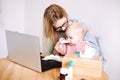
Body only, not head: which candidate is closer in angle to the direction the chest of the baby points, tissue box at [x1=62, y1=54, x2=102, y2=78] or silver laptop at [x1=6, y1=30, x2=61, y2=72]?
the silver laptop

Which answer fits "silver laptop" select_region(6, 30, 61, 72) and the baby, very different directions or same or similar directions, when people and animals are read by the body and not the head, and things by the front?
very different directions

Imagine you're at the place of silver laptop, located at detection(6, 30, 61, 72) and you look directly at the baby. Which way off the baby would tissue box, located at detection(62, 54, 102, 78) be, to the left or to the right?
right

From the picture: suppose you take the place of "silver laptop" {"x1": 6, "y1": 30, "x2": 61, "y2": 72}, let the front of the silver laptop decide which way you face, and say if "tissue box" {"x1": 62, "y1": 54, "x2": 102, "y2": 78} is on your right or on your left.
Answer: on your right

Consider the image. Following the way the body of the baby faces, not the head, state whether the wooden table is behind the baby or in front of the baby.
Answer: in front

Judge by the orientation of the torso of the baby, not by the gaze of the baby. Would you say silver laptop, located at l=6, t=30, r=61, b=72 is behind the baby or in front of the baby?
in front

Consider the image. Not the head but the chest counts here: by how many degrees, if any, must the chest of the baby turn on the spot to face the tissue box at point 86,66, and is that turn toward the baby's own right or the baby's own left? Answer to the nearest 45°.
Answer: approximately 45° to the baby's own left

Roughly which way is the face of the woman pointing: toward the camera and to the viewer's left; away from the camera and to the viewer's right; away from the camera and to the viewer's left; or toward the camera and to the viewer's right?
toward the camera and to the viewer's right

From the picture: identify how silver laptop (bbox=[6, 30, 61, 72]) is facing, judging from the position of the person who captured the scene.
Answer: facing away from the viewer and to the right of the viewer
